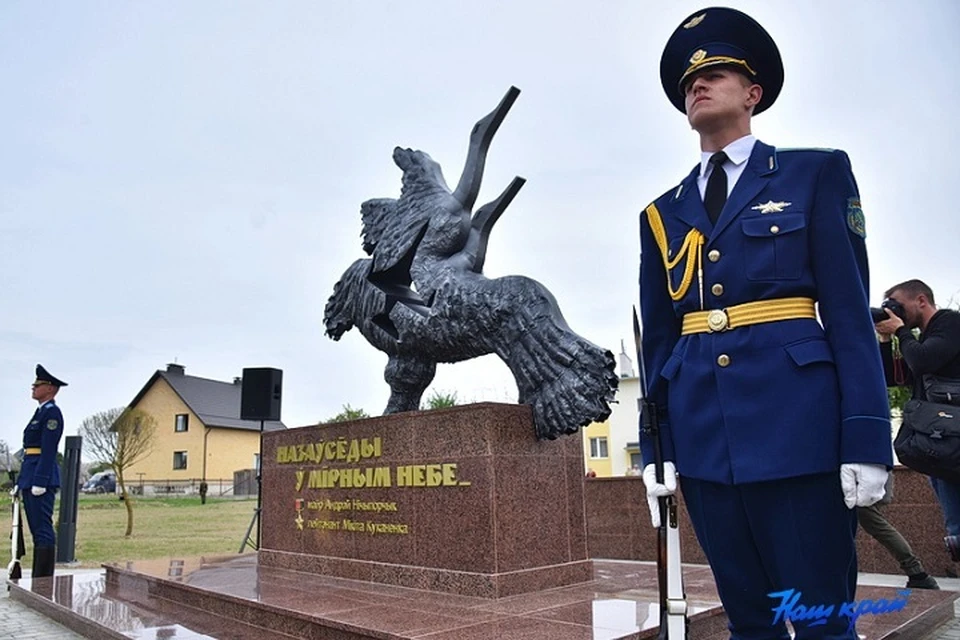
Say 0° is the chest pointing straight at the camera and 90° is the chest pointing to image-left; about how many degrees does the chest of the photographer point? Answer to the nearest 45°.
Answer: approximately 90°

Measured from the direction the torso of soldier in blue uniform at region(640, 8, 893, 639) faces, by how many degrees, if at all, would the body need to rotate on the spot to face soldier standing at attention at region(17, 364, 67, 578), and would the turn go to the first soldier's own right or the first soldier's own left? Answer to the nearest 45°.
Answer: approximately 90° to the first soldier's own right

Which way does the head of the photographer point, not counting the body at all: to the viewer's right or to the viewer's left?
to the viewer's left

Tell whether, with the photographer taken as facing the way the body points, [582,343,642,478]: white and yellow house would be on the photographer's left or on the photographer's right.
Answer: on the photographer's right

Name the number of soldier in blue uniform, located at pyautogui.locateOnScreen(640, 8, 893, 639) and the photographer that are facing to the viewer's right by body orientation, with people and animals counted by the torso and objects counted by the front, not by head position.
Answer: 0

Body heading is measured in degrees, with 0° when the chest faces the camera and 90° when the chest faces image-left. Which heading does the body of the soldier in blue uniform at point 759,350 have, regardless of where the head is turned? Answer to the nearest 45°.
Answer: approximately 45°

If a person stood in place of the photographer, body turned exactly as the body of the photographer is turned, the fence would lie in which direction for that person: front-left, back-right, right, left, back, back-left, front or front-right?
front-right

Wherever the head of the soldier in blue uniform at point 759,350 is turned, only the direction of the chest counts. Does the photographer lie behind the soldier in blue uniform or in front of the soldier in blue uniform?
behind

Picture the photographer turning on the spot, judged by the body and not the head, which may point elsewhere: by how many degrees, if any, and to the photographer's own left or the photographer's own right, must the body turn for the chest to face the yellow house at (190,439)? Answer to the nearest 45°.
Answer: approximately 45° to the photographer's own right
